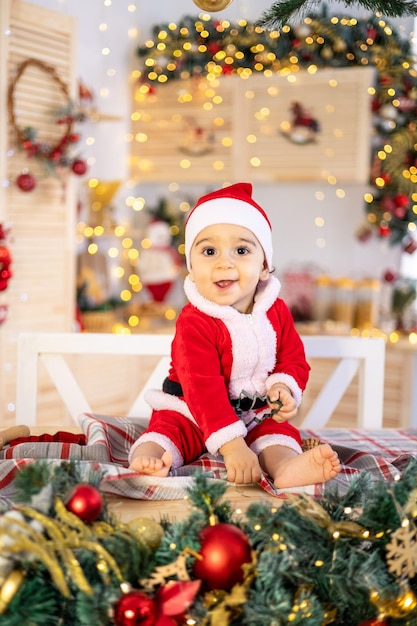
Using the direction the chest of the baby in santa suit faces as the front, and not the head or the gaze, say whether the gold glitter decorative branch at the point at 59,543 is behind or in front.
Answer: in front

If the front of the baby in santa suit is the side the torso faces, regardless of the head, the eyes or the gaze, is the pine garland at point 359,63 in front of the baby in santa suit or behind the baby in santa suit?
behind

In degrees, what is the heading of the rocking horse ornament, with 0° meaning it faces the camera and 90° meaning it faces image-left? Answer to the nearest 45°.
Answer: approximately 90°

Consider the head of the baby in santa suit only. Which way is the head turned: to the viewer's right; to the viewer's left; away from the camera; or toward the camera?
toward the camera

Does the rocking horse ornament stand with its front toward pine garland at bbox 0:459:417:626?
no

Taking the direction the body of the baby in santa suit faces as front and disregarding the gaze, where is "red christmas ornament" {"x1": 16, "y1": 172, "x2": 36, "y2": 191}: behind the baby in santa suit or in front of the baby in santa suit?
behind

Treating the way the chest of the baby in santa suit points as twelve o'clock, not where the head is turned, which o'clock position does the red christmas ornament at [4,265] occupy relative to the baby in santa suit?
The red christmas ornament is roughly at 5 o'clock from the baby in santa suit.

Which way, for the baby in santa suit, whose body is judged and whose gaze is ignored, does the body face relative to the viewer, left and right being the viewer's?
facing the viewer

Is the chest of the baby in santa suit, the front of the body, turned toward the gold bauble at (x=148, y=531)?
yes

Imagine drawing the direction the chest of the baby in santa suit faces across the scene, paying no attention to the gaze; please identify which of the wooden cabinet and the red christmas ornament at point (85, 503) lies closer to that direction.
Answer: the red christmas ornament

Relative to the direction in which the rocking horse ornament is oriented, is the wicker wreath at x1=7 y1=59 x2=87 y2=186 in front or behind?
in front

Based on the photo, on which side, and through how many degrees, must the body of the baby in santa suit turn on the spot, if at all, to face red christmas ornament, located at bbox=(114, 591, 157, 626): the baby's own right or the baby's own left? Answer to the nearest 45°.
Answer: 0° — they already face it

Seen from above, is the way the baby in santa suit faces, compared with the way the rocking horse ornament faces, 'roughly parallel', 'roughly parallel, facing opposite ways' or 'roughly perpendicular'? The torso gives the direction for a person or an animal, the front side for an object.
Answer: roughly perpendicular
